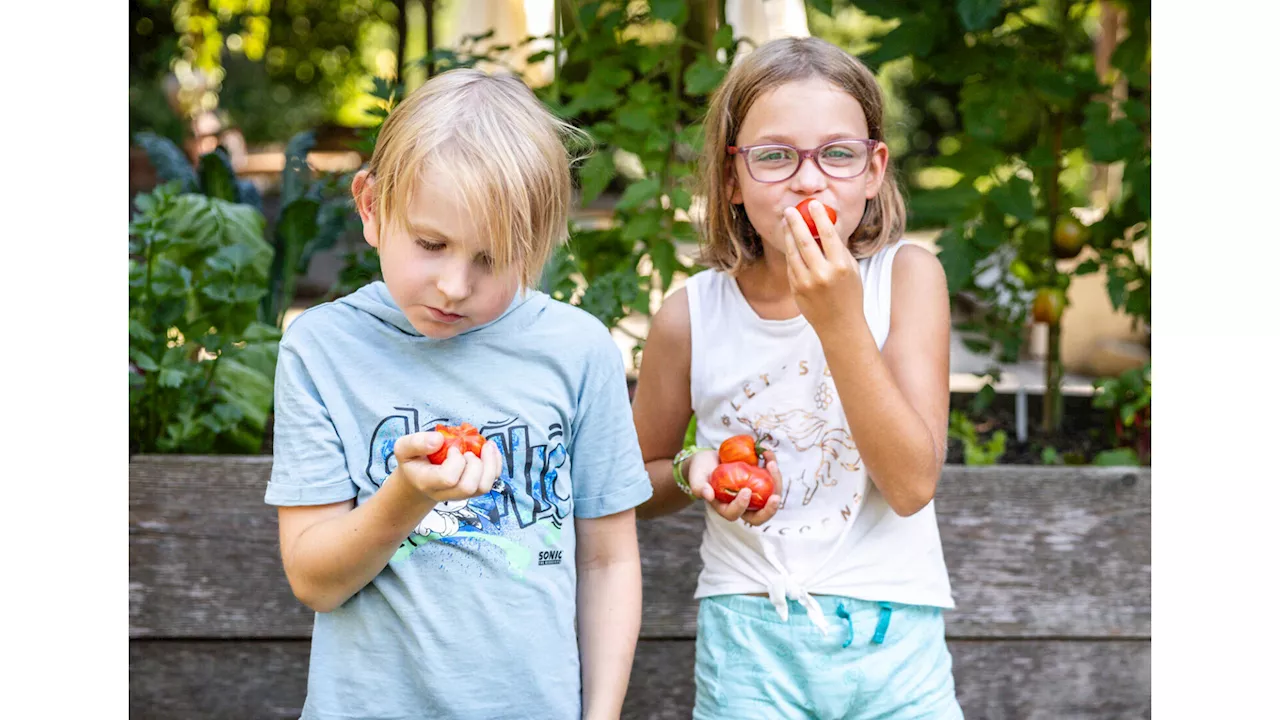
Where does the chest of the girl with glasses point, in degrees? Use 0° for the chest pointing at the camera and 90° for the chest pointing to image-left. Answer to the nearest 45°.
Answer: approximately 0°

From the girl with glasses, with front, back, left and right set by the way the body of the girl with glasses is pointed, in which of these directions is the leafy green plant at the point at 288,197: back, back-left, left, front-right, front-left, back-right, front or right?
back-right

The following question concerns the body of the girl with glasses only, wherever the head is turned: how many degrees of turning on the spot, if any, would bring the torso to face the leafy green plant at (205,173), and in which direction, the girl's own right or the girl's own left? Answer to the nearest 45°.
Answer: approximately 135° to the girl's own right

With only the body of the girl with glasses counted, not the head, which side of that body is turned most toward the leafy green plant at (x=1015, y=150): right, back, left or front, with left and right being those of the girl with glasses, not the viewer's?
back

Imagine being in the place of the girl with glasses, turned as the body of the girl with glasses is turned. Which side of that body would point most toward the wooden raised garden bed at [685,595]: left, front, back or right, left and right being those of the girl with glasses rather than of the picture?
back

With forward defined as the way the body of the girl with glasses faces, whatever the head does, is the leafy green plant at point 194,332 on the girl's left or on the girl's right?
on the girl's right
